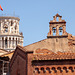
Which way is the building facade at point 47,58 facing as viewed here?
toward the camera
